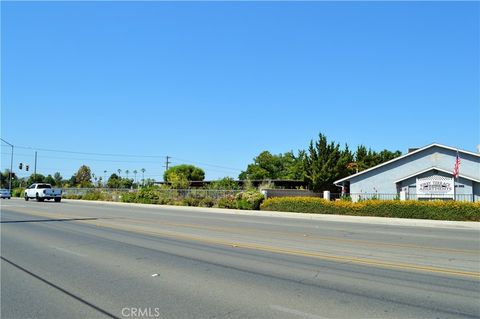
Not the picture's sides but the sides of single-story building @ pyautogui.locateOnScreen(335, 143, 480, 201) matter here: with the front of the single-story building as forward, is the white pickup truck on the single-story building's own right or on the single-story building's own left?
on the single-story building's own right

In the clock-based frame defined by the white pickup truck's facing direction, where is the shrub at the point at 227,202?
The shrub is roughly at 6 o'clock from the white pickup truck.

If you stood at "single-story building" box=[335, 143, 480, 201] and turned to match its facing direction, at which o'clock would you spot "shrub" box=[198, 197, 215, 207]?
The shrub is roughly at 3 o'clock from the single-story building.

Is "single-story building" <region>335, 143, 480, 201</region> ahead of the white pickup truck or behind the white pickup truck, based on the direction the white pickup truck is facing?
behind

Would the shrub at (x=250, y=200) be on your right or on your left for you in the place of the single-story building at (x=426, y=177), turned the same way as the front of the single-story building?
on your right

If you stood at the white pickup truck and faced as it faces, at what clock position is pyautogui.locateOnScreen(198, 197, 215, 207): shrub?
The shrub is roughly at 6 o'clock from the white pickup truck.

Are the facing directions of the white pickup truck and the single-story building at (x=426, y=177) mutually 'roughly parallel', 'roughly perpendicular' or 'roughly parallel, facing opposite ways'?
roughly perpendicular

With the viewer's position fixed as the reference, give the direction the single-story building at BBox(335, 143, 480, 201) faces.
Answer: facing the viewer

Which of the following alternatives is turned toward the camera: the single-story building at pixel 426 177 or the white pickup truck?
the single-story building

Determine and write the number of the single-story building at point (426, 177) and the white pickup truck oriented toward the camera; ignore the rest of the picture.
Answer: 1

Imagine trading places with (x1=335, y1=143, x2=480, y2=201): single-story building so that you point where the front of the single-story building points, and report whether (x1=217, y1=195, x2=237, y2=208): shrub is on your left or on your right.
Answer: on your right
